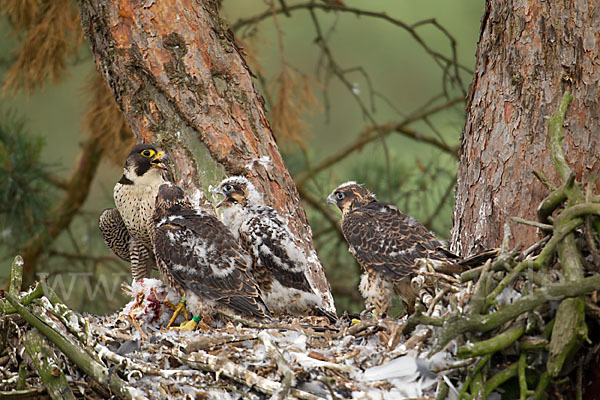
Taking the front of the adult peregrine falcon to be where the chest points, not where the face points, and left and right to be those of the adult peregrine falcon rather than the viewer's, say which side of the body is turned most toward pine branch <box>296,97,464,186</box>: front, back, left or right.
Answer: left

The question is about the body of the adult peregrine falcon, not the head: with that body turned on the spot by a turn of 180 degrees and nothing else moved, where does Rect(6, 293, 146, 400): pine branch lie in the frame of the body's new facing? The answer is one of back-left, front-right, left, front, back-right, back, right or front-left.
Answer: back-left

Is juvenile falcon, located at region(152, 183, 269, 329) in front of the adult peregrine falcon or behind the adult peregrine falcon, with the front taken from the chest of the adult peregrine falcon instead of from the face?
in front

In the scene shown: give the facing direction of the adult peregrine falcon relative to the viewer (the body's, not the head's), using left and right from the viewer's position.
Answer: facing the viewer and to the right of the viewer
